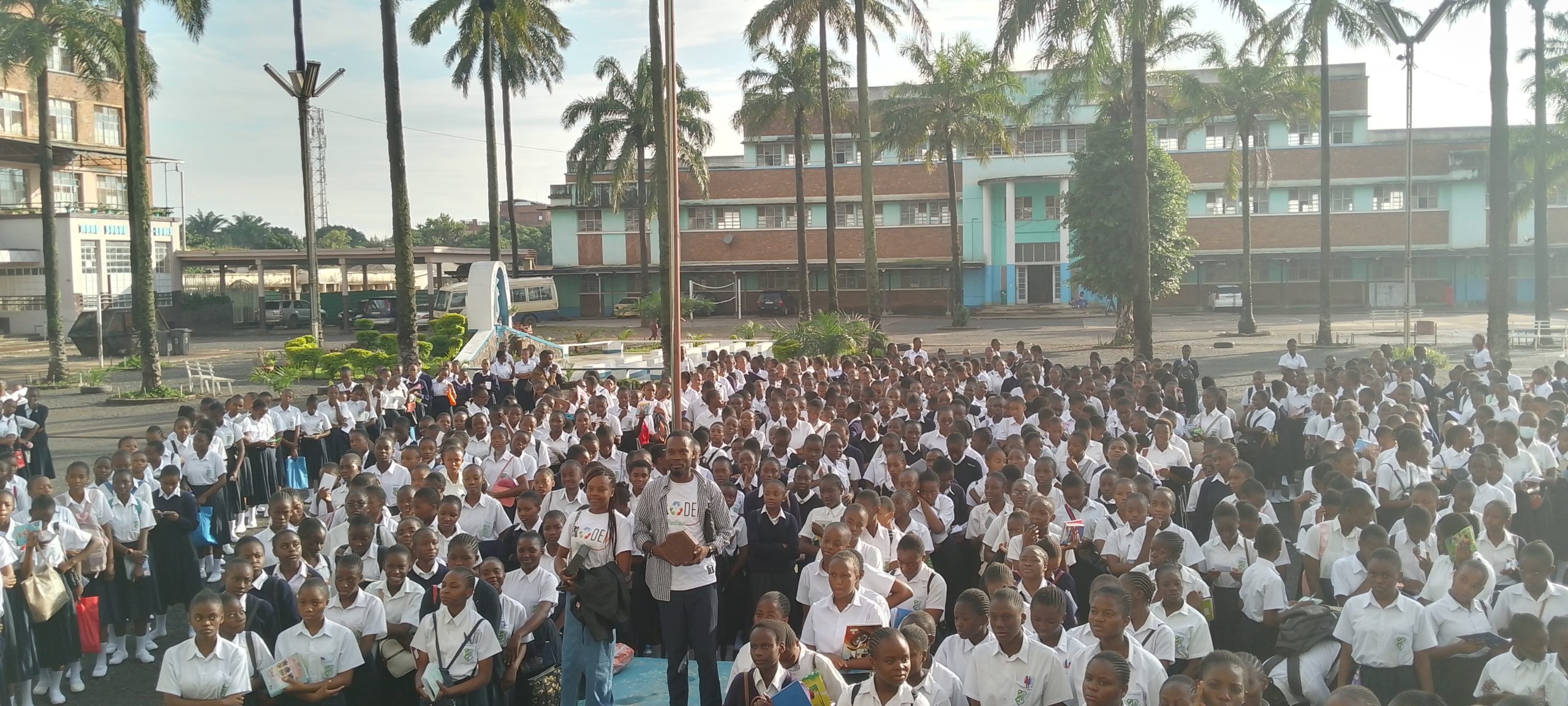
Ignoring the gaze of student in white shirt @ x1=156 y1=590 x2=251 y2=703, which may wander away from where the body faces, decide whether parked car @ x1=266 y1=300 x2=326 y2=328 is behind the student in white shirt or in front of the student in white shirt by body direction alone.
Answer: behind

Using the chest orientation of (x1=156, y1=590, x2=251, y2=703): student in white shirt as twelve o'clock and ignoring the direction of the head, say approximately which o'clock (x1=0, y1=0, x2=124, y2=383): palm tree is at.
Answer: The palm tree is roughly at 6 o'clock from the student in white shirt.

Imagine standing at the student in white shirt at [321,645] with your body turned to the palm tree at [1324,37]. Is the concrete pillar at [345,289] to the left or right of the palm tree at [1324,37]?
left

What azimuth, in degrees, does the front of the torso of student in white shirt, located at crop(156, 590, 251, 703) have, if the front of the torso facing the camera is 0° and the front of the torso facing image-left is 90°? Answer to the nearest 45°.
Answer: approximately 0°

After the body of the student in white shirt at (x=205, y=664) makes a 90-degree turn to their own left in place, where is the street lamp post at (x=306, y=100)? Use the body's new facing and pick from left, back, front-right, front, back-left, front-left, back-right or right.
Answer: left

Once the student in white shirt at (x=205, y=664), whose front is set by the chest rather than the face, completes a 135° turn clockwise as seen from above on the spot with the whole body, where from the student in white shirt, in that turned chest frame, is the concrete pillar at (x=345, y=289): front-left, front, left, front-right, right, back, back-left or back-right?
front-right

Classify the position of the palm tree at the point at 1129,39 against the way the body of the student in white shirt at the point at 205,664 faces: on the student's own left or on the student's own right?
on the student's own left

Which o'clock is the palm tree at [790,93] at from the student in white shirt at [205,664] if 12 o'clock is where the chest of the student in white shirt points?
The palm tree is roughly at 7 o'clock from the student in white shirt.

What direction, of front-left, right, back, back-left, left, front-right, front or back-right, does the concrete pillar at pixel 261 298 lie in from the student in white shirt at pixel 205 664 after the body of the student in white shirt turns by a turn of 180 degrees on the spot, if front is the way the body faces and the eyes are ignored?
front

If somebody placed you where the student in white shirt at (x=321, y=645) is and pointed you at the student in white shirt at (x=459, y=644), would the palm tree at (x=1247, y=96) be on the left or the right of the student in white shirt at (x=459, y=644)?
left
